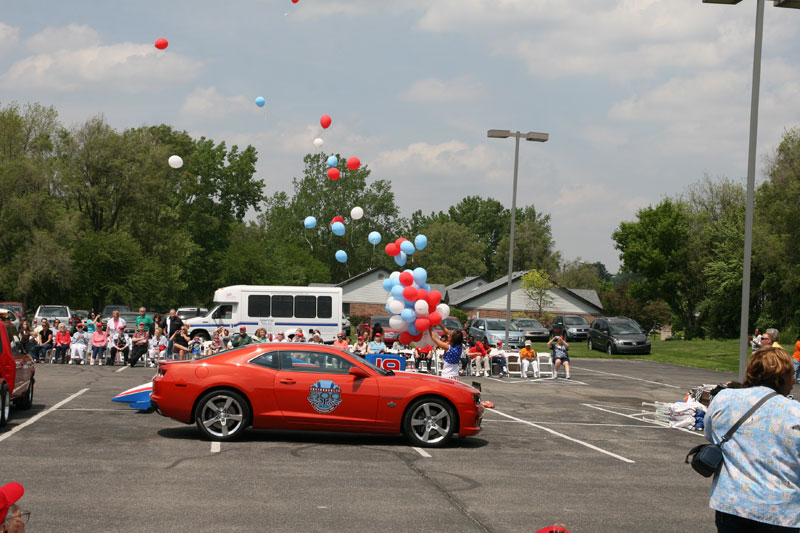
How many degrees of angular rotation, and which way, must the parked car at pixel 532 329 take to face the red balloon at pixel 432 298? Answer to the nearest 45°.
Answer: approximately 45° to its right

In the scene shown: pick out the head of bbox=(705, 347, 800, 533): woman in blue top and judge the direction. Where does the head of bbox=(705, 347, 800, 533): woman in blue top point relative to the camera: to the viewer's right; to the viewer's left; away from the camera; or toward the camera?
away from the camera

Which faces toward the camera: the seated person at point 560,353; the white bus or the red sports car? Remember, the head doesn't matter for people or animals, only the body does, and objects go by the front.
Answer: the seated person

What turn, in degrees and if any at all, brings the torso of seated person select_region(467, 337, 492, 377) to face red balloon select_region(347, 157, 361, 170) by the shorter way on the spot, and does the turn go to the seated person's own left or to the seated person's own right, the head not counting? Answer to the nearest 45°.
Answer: approximately 45° to the seated person's own right

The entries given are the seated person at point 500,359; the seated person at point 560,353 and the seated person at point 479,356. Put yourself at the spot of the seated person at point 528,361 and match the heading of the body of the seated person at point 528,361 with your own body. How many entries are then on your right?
2

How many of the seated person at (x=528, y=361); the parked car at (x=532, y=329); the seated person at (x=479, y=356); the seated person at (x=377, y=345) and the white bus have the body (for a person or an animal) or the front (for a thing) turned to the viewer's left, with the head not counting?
1

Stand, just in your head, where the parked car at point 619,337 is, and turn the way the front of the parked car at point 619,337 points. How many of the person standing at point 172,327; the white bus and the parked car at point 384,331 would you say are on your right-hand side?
3

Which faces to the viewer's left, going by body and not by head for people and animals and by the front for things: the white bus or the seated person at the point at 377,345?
the white bus

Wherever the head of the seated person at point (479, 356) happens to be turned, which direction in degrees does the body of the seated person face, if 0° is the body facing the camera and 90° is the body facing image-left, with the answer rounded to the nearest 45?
approximately 0°

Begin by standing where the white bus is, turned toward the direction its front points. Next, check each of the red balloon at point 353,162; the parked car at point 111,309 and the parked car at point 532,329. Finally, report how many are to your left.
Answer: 1

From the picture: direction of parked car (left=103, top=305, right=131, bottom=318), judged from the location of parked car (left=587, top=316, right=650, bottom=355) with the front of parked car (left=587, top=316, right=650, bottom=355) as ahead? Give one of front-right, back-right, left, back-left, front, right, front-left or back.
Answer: back-right

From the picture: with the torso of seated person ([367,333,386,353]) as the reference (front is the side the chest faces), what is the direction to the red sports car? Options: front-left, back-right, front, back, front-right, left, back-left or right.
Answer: front

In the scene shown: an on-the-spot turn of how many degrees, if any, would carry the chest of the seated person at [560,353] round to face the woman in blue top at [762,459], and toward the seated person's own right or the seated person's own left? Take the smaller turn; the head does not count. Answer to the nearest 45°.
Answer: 0° — they already face them

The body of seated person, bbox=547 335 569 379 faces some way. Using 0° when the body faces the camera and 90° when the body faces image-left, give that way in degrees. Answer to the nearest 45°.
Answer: approximately 0°
